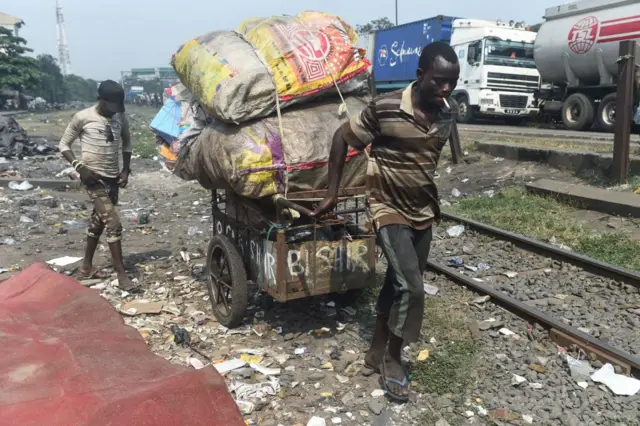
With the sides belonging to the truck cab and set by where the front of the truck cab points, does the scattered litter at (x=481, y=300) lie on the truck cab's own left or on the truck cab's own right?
on the truck cab's own right

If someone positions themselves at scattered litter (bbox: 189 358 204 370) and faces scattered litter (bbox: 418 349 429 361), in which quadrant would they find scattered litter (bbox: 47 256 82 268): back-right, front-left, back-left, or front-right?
back-left

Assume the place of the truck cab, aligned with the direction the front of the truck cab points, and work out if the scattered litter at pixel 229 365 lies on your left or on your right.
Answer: on your right

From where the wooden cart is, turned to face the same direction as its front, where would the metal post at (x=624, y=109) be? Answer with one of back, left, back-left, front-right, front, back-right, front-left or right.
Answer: left

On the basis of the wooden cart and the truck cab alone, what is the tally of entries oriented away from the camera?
0

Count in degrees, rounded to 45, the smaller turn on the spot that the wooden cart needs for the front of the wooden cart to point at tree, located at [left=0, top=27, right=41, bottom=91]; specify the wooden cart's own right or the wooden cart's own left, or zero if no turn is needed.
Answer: approximately 180°

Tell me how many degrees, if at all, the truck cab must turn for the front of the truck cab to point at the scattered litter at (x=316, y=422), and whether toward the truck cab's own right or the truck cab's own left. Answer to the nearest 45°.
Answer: approximately 45° to the truck cab's own right

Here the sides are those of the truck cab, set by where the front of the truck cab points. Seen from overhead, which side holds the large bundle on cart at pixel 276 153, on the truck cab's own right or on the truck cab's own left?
on the truck cab's own right

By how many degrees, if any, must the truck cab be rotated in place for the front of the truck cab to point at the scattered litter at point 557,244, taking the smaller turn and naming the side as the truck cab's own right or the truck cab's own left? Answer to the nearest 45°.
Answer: approximately 45° to the truck cab's own right

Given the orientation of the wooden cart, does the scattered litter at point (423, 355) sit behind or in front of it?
in front

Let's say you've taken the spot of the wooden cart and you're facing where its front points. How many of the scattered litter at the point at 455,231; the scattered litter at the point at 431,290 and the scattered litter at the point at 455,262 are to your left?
3
